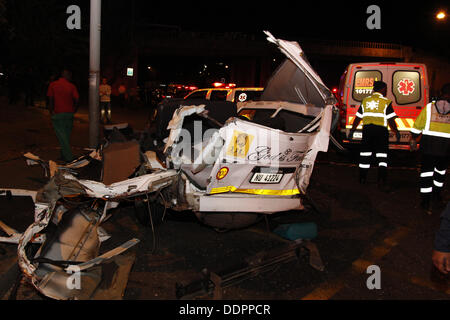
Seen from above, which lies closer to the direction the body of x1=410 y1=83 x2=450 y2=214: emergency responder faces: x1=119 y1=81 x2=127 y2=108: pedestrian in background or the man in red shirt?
the pedestrian in background

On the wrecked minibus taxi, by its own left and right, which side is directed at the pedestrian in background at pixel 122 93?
front

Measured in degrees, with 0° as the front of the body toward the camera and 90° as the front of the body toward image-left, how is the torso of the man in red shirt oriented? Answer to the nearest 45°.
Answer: approximately 180°

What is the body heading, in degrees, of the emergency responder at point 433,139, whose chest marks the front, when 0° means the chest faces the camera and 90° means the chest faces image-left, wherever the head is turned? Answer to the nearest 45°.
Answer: approximately 180°

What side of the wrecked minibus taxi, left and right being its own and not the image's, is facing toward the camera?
back

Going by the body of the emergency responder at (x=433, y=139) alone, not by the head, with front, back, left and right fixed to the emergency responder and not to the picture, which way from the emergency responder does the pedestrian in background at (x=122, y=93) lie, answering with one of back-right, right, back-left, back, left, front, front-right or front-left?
front-left

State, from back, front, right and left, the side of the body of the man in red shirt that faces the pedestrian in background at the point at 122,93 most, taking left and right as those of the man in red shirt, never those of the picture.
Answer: front
